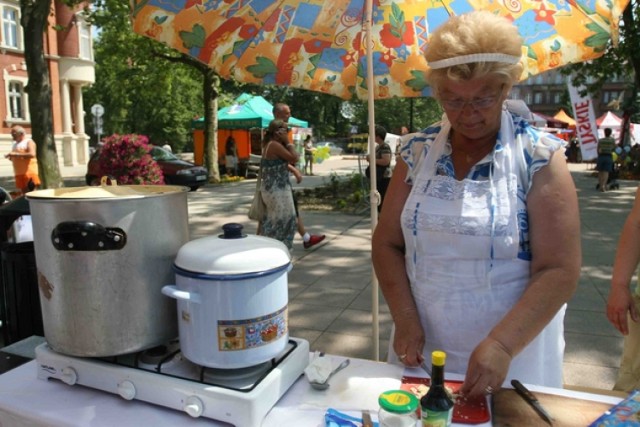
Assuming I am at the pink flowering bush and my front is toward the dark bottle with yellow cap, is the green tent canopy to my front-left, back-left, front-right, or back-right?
back-left

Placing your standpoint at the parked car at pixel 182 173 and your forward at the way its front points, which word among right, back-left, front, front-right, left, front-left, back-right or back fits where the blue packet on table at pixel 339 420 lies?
front-right

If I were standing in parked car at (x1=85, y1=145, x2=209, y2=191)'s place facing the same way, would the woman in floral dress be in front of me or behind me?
in front

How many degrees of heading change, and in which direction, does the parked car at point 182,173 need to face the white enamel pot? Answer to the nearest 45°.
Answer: approximately 45° to its right

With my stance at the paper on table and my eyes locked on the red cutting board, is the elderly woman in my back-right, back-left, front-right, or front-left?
front-left

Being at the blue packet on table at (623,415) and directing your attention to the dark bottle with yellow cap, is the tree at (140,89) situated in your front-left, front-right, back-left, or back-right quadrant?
front-right

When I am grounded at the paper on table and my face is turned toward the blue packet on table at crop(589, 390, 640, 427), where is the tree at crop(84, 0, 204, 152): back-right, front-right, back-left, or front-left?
back-left

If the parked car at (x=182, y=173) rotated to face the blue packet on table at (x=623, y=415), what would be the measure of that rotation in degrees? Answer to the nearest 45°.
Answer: approximately 45° to its right

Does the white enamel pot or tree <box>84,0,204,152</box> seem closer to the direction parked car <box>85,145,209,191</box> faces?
the white enamel pot

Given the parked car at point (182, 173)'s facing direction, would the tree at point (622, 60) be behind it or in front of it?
in front

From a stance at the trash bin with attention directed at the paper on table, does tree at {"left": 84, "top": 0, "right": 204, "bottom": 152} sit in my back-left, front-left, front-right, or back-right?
back-left

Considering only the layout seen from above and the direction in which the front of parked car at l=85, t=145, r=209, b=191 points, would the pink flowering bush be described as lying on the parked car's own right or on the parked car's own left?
on the parked car's own right

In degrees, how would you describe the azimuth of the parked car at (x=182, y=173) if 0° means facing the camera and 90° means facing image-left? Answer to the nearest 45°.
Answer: approximately 315°

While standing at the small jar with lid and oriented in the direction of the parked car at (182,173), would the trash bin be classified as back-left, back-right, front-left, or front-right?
front-left

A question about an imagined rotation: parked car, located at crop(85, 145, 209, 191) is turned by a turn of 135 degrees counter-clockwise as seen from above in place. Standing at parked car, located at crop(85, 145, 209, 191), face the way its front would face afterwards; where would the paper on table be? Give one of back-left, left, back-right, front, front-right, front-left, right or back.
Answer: back

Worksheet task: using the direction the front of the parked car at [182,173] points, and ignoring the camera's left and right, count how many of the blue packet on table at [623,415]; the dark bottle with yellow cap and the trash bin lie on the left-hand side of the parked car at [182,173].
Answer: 0

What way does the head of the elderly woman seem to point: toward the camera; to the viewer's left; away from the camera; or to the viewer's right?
toward the camera

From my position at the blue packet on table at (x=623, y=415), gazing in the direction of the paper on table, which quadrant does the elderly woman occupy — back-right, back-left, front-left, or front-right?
front-right

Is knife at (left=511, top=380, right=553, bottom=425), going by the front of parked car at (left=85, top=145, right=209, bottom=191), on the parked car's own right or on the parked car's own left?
on the parked car's own right

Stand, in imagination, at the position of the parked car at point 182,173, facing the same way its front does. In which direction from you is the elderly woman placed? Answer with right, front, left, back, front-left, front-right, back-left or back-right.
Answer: front-right

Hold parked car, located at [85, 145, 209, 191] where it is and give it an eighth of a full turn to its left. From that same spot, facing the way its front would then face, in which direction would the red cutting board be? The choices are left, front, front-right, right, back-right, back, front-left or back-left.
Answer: right

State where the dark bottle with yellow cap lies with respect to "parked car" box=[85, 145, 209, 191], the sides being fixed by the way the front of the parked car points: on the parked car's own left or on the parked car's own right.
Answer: on the parked car's own right

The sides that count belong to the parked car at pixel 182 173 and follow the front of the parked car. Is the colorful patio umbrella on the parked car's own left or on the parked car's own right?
on the parked car's own right
